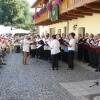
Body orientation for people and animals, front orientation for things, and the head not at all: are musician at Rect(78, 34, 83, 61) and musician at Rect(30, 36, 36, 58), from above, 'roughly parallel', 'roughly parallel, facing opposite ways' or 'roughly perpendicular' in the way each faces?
roughly perpendicular

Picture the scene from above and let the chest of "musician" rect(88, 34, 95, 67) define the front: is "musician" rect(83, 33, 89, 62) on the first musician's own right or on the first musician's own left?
on the first musician's own right
